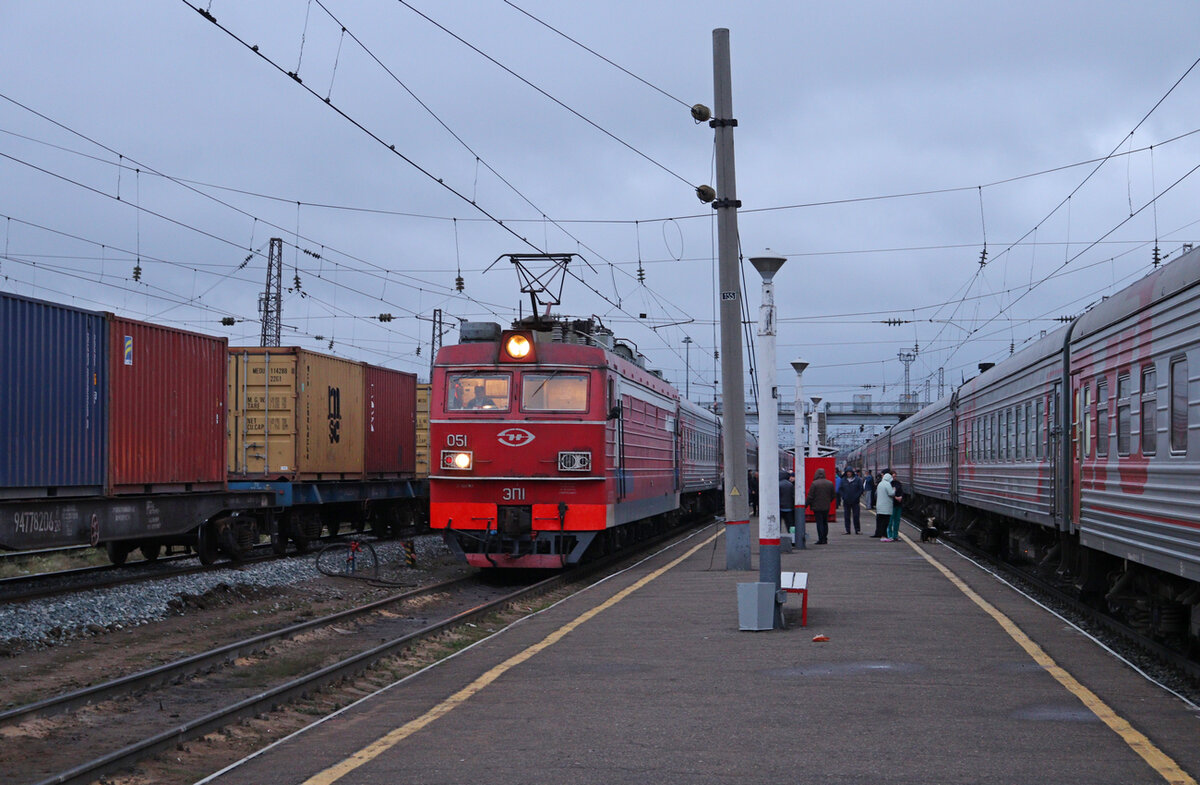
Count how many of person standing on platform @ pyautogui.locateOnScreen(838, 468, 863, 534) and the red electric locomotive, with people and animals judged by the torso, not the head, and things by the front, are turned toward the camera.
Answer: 2

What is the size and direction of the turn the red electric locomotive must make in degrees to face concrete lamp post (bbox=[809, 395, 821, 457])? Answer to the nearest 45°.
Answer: approximately 180°

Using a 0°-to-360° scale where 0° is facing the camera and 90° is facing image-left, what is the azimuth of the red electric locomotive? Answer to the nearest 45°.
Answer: approximately 0°

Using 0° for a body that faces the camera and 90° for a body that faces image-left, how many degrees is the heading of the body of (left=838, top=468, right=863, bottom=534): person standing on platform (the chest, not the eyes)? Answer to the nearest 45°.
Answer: approximately 0°

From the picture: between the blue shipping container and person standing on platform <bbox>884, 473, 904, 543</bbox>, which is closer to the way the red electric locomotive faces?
the blue shipping container

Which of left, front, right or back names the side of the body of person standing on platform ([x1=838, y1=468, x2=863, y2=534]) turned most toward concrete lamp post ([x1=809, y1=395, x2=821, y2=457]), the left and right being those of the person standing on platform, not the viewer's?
back

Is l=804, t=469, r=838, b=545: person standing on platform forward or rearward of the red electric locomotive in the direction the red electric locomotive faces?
rearward

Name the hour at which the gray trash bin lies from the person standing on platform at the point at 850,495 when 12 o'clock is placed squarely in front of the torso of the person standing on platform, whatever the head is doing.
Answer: The gray trash bin is roughly at 12 o'clock from the person standing on platform.
